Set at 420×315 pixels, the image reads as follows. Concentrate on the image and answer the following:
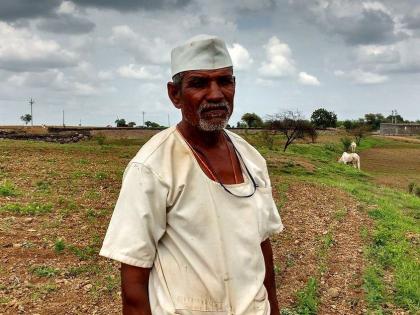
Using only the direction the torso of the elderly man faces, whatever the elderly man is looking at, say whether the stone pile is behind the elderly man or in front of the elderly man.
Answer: behind

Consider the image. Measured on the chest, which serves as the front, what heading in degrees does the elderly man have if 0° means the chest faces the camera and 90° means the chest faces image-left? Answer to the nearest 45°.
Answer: approximately 315°

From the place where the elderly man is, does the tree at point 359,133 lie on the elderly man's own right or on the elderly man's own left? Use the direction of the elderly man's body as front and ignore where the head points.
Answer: on the elderly man's own left
